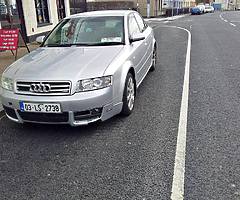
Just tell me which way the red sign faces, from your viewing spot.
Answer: facing the viewer

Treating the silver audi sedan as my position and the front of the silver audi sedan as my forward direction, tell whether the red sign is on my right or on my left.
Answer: on my right

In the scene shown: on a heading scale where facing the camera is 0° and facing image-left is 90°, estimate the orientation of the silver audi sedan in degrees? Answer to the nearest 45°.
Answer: approximately 45°

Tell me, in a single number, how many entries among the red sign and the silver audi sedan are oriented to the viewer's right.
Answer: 0

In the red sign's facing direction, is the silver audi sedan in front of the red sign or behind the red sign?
in front
